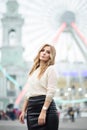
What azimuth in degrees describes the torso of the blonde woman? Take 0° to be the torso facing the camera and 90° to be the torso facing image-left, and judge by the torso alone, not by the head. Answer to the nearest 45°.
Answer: approximately 45°

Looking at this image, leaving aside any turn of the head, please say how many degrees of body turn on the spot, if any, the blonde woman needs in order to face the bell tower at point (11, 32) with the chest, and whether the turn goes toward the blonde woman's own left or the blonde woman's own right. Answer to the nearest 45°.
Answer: approximately 135° to the blonde woman's own right
